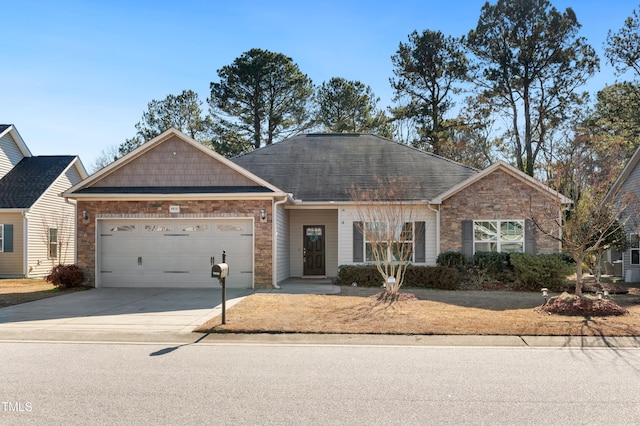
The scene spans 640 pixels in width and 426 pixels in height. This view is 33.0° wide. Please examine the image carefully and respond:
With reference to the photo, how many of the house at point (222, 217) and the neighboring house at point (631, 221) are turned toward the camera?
2

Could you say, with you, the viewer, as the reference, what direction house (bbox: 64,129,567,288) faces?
facing the viewer

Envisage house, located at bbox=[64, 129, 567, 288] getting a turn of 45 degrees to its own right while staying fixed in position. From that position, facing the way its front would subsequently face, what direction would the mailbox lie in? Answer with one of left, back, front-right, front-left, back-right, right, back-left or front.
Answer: front-left

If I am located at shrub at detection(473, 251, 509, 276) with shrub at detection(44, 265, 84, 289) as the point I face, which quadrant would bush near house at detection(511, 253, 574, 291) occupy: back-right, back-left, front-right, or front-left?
back-left

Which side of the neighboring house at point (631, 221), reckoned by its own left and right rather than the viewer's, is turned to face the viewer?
front

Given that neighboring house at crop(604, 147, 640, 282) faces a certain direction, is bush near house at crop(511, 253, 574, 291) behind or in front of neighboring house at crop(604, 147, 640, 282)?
in front

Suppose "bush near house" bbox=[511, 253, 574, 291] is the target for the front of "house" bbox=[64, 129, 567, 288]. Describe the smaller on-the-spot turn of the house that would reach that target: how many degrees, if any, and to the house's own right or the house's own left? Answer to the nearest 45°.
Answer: approximately 90° to the house's own left

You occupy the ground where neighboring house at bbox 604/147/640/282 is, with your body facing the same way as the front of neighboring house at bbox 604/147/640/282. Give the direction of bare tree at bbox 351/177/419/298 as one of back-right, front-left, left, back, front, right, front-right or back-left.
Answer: front-right

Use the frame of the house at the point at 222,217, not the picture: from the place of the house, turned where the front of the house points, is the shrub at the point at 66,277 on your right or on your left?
on your right

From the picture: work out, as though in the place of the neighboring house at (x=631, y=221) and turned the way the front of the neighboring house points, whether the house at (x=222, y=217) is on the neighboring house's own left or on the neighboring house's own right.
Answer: on the neighboring house's own right

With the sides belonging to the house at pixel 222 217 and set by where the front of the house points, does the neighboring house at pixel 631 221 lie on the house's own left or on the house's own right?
on the house's own left

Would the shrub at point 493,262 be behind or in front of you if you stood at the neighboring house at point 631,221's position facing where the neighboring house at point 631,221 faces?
in front
